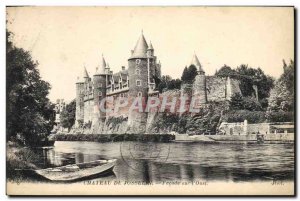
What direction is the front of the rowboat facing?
to the viewer's right
